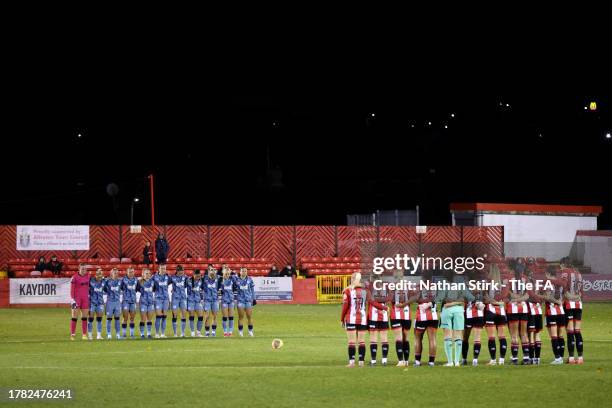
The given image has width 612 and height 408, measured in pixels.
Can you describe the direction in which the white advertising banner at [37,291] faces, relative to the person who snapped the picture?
facing the viewer

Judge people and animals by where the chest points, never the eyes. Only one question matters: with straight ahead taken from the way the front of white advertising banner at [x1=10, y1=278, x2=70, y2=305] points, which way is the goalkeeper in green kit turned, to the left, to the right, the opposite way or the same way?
the opposite way

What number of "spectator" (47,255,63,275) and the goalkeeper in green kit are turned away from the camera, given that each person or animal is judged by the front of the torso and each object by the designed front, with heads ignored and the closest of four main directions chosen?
1

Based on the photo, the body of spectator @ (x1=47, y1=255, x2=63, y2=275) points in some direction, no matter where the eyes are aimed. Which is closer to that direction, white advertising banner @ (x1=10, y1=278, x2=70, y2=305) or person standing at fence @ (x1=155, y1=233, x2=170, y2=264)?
the white advertising banner

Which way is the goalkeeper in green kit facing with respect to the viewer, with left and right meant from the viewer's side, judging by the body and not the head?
facing away from the viewer

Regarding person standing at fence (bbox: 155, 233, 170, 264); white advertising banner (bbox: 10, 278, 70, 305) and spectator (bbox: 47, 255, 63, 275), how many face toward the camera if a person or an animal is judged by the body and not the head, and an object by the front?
3

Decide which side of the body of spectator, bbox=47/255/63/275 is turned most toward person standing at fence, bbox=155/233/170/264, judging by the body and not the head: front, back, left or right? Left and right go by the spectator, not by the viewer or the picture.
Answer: left

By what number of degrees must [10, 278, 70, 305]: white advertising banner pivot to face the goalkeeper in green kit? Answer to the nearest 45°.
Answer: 0° — it already faces them

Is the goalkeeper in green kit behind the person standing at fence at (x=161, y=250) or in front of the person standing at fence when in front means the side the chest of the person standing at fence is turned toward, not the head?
in front

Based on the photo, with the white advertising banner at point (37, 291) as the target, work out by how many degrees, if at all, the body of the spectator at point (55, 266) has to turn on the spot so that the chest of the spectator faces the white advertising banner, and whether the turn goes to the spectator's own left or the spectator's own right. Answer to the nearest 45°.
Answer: approximately 45° to the spectator's own right

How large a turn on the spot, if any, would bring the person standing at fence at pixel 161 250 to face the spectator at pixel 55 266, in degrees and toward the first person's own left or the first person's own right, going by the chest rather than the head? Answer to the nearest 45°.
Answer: approximately 90° to the first person's own right

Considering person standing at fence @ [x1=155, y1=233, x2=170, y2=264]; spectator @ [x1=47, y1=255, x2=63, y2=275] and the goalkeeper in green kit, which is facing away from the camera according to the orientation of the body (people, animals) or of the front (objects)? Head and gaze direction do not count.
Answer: the goalkeeper in green kit
